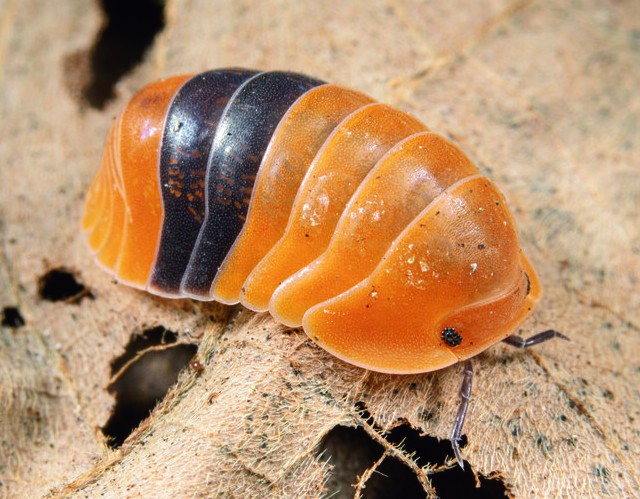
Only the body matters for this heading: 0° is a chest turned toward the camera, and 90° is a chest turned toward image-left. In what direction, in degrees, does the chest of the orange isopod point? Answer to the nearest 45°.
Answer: approximately 315°
